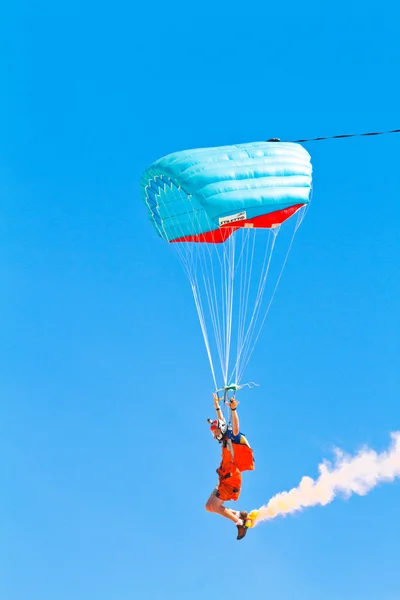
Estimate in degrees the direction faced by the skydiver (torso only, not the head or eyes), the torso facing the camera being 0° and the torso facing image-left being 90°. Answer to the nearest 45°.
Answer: approximately 90°
